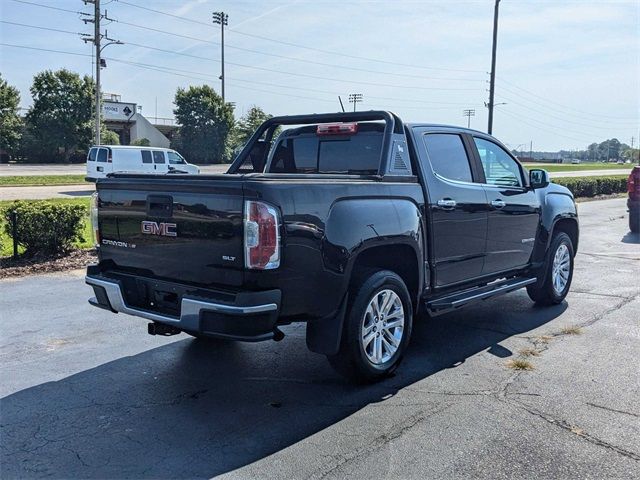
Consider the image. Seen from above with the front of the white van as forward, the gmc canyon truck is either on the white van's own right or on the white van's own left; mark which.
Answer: on the white van's own right

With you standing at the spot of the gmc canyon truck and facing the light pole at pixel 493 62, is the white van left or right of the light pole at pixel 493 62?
left

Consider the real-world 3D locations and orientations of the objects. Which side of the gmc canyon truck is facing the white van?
left

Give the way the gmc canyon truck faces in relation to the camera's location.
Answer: facing away from the viewer and to the right of the viewer

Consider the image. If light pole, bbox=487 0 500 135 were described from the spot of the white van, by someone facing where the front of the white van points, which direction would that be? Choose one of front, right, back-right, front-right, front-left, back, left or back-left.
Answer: front-right

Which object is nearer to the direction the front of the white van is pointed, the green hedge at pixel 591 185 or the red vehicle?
the green hedge

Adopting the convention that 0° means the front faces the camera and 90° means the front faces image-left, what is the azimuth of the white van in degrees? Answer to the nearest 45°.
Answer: approximately 225°

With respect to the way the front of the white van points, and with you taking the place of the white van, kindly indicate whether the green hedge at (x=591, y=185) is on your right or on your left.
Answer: on your right

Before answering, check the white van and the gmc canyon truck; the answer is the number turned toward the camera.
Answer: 0

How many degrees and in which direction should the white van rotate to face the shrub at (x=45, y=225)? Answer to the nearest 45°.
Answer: approximately 135° to its right

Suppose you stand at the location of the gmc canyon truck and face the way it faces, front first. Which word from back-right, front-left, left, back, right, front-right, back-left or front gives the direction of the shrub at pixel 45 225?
left

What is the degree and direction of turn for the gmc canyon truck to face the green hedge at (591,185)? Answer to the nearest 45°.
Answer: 0° — it already faces it
